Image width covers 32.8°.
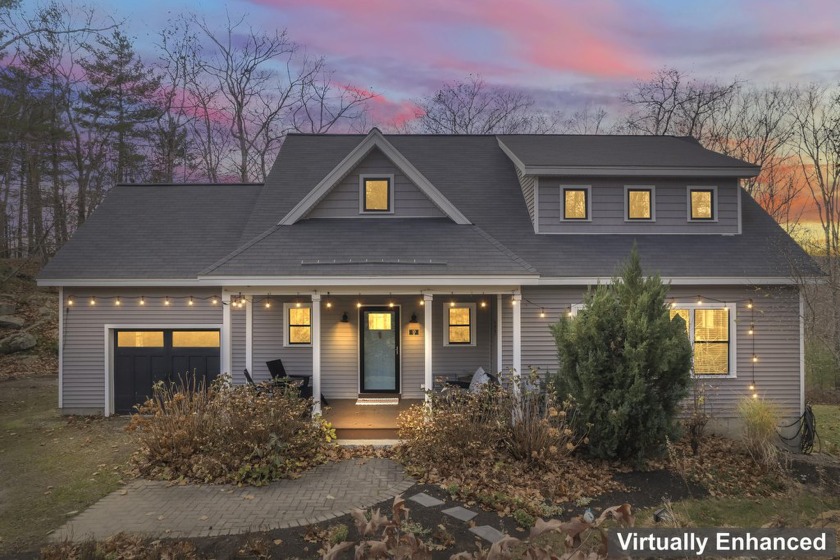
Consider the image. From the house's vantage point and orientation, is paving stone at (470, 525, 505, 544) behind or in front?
in front

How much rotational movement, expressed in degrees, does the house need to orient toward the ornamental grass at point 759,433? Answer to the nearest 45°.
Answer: approximately 45° to its left

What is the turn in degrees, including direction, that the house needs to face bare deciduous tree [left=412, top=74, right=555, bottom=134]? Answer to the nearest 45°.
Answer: approximately 180°

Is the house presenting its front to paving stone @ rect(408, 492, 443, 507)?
yes

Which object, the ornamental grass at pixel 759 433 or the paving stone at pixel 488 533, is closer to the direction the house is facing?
the paving stone

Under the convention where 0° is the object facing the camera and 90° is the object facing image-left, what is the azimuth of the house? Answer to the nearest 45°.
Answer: approximately 0°

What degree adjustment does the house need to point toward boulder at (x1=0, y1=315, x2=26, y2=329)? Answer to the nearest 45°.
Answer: approximately 135° to its right

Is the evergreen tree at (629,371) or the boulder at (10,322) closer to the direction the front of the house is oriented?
the evergreen tree

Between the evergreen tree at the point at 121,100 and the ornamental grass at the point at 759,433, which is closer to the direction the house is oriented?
the ornamental grass

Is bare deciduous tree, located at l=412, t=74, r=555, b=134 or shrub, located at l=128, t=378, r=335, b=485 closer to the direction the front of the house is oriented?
the shrub

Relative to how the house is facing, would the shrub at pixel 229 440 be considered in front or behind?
in front
